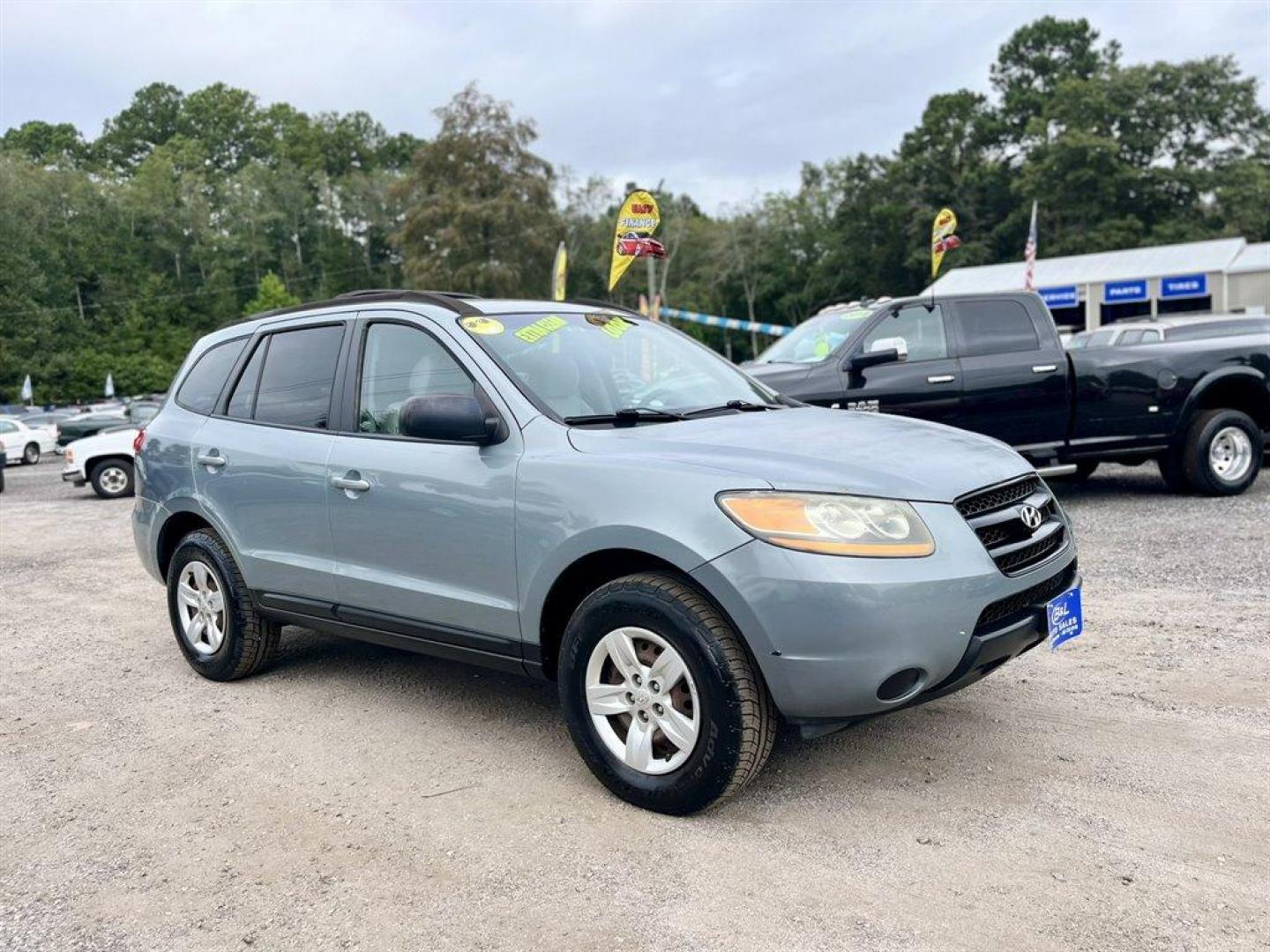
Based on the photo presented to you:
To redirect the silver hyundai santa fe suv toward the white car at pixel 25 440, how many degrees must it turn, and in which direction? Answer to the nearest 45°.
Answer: approximately 180°

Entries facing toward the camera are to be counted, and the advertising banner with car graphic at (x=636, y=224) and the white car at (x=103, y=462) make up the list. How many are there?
1

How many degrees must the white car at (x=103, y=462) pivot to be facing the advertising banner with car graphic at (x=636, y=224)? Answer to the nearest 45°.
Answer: approximately 135° to its left

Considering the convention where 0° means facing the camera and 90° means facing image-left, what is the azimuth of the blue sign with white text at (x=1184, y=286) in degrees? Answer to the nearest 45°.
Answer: approximately 45°

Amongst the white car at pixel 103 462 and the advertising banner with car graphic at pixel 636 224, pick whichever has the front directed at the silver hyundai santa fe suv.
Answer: the advertising banner with car graphic

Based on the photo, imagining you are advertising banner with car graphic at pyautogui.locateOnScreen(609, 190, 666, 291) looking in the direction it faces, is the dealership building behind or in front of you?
behind
